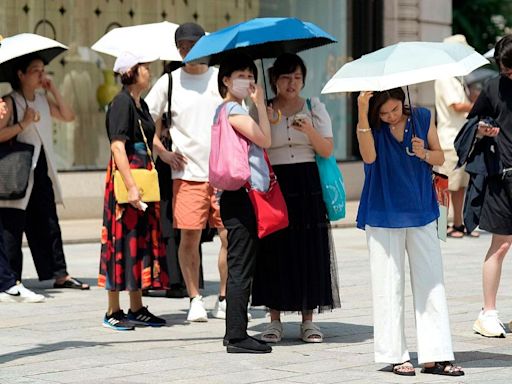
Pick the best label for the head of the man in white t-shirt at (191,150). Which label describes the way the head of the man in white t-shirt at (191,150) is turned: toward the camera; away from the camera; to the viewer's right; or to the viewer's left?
toward the camera

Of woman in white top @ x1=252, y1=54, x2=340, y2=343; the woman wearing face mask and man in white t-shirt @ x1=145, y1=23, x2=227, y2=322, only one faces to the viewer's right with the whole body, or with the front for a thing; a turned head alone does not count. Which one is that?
the woman wearing face mask

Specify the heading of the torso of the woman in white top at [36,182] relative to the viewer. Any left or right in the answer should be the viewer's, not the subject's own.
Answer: facing the viewer and to the right of the viewer

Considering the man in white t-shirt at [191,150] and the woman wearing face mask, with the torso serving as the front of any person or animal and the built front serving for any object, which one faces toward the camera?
the man in white t-shirt

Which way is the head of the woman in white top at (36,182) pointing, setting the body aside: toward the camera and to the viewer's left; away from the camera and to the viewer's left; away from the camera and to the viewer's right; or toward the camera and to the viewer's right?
toward the camera and to the viewer's right

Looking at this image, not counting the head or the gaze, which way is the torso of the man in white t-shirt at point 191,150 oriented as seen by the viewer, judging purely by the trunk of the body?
toward the camera

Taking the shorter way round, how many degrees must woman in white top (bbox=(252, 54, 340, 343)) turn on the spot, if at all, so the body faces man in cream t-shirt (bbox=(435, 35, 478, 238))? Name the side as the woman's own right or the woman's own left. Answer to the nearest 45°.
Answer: approximately 180°

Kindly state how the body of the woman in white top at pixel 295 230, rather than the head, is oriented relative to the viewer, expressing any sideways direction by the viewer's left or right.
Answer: facing the viewer

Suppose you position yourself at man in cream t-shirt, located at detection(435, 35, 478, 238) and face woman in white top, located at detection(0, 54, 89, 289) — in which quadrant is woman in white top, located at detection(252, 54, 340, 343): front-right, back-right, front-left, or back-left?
front-left

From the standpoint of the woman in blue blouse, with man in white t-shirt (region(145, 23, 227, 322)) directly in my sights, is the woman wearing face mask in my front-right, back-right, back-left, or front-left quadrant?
front-left

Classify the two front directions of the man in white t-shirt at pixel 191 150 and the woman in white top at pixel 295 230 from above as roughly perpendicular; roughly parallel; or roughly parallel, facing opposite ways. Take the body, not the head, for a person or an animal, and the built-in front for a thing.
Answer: roughly parallel

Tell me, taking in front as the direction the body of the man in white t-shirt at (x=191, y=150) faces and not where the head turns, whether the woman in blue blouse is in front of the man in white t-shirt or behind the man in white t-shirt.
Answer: in front

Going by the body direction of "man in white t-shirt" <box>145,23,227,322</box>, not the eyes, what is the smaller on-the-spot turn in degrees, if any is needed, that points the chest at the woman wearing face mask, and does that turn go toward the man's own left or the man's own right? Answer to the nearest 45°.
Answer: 0° — they already face them
